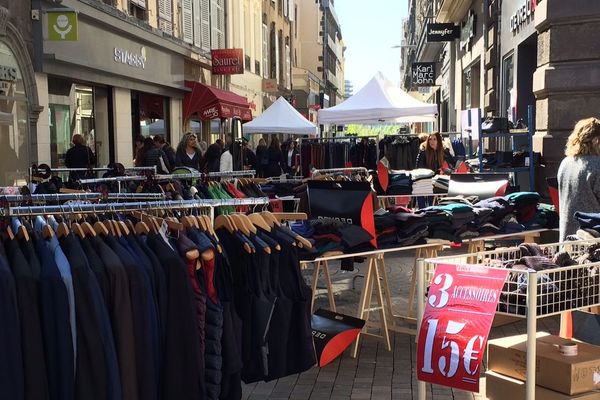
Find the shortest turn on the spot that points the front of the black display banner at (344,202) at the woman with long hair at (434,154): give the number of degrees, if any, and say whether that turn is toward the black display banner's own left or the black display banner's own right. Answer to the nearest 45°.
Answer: approximately 180°

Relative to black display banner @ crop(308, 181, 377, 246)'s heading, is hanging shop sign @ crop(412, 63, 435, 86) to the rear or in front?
to the rear

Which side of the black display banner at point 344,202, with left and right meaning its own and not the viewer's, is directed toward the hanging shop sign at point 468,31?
back

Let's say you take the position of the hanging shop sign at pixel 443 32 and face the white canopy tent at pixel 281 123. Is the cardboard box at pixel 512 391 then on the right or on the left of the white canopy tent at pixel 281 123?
left

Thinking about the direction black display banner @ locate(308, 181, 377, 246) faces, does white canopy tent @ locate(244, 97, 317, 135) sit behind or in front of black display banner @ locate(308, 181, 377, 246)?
behind

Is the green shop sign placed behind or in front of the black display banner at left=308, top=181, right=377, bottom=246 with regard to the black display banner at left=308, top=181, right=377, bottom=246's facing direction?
behind

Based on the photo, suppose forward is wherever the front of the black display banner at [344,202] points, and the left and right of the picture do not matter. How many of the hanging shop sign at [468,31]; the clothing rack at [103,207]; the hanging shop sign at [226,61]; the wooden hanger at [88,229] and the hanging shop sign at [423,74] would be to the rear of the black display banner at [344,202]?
3

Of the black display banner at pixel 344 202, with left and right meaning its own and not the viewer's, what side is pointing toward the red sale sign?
front

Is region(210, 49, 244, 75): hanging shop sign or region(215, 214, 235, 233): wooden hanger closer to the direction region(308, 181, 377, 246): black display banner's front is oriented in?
the wooden hanger

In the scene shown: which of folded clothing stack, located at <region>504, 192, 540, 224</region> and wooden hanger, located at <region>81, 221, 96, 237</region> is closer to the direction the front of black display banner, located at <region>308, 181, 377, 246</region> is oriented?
the wooden hanger

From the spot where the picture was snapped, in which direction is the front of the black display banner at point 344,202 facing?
facing the viewer

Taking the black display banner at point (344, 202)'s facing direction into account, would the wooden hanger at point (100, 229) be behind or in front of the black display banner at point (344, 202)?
in front

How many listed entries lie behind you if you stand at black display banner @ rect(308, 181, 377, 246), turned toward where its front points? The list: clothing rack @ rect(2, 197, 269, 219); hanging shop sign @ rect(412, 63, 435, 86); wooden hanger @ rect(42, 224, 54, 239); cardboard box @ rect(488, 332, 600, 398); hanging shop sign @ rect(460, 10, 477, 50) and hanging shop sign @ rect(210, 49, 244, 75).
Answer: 3

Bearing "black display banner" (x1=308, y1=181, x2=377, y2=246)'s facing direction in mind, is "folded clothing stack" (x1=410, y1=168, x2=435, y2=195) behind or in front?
behind

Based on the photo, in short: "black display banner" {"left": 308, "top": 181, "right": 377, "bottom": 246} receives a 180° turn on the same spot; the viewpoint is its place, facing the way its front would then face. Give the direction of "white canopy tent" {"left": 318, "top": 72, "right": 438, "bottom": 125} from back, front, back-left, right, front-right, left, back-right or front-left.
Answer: front

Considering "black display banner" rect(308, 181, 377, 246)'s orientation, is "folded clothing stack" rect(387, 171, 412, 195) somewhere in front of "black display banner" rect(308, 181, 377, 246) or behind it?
behind

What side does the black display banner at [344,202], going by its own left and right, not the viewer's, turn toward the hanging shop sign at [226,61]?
back
